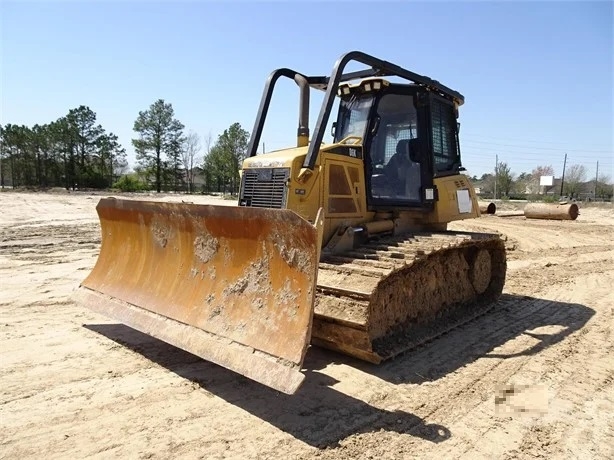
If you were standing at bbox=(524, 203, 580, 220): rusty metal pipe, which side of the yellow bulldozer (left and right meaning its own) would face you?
back

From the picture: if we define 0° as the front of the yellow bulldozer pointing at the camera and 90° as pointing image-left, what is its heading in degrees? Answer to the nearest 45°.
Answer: approximately 45°
